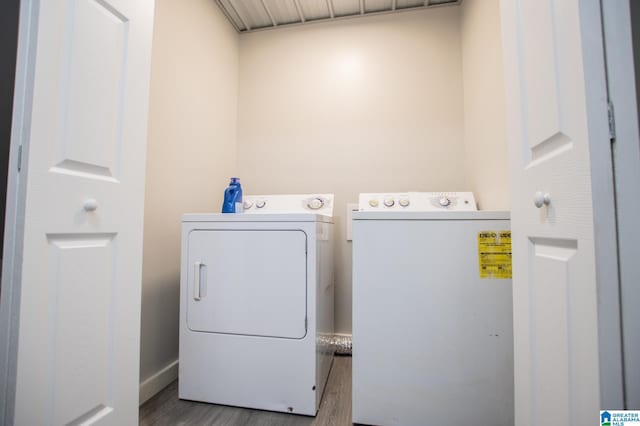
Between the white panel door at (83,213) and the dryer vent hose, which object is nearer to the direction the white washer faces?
the white panel door

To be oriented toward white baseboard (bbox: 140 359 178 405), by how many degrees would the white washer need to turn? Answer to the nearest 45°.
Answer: approximately 90° to its right

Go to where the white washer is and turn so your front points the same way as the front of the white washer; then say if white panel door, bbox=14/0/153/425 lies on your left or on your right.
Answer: on your right

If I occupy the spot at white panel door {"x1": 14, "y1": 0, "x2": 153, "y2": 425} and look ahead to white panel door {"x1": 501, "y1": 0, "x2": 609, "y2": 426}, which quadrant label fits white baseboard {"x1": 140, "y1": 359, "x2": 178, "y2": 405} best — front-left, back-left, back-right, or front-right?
back-left

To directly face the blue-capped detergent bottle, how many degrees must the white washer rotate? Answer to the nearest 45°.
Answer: approximately 90° to its right

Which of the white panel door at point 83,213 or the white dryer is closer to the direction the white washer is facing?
the white panel door

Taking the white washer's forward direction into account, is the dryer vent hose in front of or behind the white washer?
behind

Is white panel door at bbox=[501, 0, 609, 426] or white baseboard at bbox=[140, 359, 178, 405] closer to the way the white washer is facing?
the white panel door

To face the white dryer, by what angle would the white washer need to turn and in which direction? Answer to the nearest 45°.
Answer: approximately 90° to its right

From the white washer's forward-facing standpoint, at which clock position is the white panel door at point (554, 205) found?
The white panel door is roughly at 11 o'clock from the white washer.

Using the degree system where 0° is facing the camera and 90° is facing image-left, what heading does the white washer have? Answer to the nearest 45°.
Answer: approximately 0°
